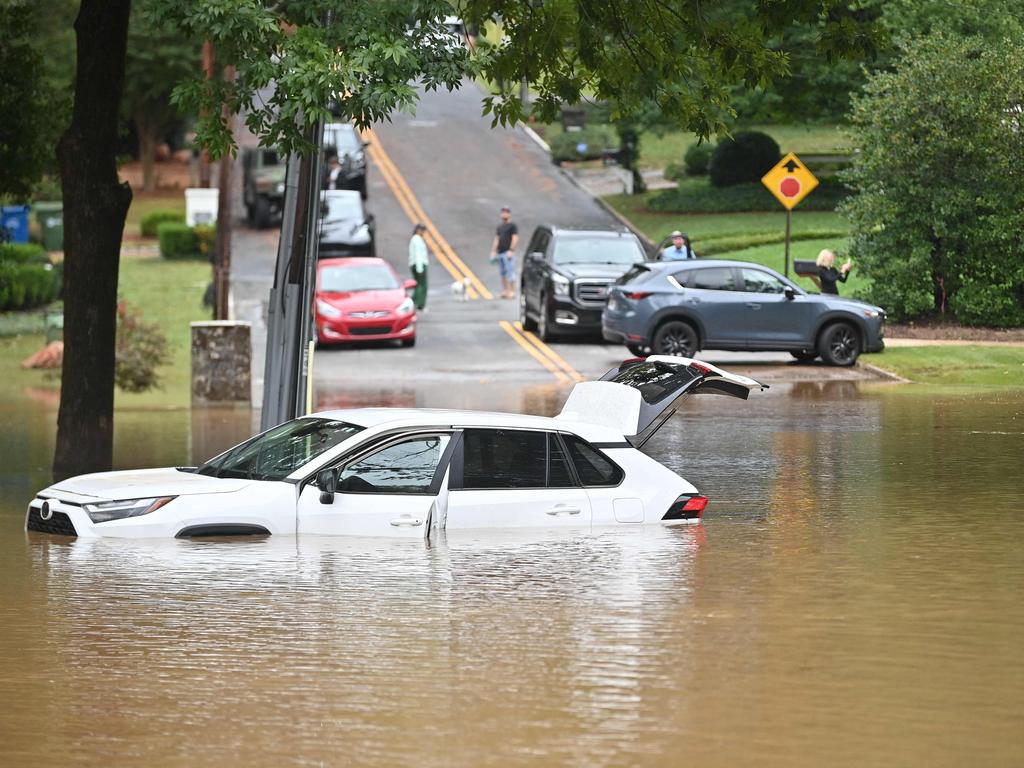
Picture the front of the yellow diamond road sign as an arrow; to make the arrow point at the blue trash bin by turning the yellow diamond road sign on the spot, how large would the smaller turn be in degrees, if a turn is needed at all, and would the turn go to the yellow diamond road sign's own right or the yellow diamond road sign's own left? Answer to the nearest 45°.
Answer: approximately 135° to the yellow diamond road sign's own right

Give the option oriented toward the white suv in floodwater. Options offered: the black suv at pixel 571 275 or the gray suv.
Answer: the black suv

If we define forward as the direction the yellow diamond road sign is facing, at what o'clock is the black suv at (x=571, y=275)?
The black suv is roughly at 2 o'clock from the yellow diamond road sign.

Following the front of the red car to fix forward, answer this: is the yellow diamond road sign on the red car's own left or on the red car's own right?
on the red car's own left

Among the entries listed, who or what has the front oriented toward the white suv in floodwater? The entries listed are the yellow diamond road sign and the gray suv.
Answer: the yellow diamond road sign

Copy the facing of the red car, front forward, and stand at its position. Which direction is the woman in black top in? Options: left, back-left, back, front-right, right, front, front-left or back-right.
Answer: left

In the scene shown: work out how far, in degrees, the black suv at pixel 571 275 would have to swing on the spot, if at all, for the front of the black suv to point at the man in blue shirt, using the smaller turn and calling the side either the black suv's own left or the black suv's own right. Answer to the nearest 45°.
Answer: approximately 135° to the black suv's own left

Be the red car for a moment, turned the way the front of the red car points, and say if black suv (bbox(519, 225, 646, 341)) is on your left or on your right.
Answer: on your left

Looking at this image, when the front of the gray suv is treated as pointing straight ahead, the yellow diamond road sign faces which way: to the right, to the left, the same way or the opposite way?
to the right

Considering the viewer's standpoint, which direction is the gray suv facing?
facing to the right of the viewer

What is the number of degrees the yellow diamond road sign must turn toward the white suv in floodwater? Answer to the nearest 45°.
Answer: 0° — it already faces it

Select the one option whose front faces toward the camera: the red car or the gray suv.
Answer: the red car

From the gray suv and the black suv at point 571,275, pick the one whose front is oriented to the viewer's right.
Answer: the gray suv

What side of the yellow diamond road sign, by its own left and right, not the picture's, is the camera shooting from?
front

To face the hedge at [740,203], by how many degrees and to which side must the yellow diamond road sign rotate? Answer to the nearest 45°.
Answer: approximately 180°

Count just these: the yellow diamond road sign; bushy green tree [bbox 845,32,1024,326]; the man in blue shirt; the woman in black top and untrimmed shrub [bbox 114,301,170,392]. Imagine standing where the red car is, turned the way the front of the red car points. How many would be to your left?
4

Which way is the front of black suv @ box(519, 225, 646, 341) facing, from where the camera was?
facing the viewer

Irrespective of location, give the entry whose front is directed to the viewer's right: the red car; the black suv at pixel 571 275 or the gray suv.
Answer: the gray suv

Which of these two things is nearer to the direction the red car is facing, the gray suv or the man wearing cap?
the gray suv
